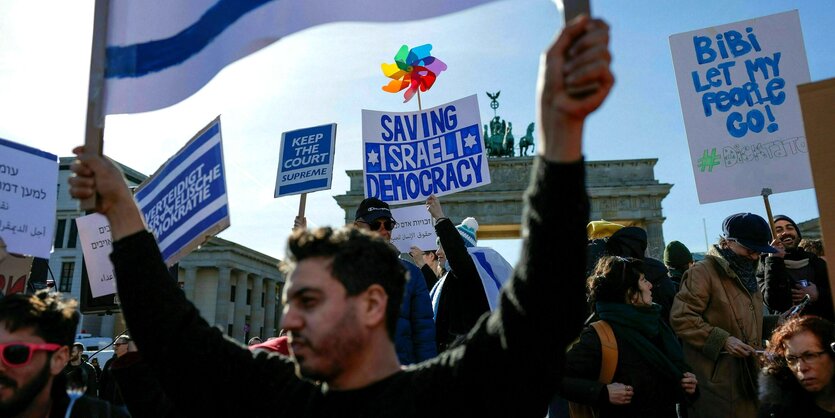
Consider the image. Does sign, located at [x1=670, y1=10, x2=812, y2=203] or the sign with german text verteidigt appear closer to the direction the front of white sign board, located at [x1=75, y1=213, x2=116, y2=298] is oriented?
the sign with german text verteidigt

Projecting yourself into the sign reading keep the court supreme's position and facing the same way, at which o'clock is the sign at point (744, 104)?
The sign is roughly at 10 o'clock from the sign reading keep the court supreme.

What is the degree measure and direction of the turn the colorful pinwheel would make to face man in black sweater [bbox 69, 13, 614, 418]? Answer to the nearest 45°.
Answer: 0° — it already faces them

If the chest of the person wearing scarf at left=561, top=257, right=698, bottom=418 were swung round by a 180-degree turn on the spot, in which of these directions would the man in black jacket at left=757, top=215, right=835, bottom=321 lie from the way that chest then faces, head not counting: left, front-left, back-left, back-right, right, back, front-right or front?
right

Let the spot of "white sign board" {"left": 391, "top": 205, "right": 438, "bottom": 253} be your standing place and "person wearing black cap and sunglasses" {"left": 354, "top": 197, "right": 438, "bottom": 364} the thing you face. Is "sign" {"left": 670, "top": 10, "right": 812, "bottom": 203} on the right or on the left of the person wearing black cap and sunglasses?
left

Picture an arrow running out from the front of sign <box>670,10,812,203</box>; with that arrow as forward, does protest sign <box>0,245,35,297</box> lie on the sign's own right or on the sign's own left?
on the sign's own right

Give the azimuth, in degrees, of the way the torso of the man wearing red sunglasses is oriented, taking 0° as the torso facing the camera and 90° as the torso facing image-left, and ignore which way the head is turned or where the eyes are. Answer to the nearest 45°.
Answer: approximately 45°

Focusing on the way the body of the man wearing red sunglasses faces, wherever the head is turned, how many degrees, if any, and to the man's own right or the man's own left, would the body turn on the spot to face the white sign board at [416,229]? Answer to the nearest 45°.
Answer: approximately 180°
